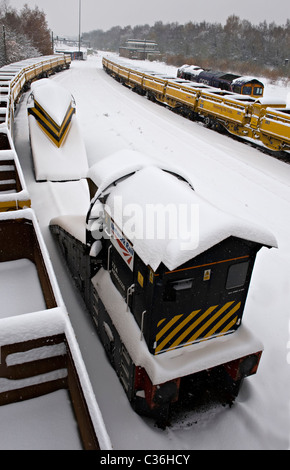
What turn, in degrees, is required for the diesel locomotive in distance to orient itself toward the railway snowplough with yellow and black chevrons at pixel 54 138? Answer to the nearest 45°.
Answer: approximately 45° to its right

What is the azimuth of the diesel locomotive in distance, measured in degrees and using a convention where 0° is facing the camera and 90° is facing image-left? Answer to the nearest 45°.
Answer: approximately 315°

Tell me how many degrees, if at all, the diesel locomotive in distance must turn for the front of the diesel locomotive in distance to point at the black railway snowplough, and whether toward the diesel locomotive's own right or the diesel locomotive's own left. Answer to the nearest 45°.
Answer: approximately 45° to the diesel locomotive's own right

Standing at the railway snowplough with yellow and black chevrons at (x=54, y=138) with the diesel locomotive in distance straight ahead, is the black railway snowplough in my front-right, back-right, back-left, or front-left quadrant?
back-right
